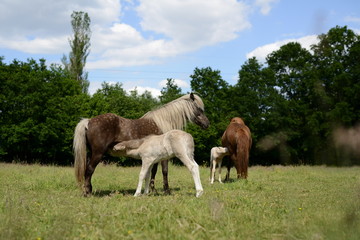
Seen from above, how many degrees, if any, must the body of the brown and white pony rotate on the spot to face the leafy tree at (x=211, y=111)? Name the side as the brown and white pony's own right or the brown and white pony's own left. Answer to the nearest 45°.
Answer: approximately 90° to the brown and white pony's own left

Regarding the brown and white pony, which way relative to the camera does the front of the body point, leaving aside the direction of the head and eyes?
to the viewer's right

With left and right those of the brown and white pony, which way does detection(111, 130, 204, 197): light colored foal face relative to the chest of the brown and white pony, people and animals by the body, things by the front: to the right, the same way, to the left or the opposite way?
the opposite way

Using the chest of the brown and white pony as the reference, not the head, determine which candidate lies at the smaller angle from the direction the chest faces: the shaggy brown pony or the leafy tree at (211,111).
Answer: the shaggy brown pony

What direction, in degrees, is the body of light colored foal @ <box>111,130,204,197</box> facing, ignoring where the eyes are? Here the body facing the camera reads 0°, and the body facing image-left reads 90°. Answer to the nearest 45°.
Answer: approximately 90°

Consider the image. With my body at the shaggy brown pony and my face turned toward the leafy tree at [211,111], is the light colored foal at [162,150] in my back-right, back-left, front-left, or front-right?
back-left

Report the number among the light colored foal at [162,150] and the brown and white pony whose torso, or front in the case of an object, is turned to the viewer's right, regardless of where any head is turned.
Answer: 1

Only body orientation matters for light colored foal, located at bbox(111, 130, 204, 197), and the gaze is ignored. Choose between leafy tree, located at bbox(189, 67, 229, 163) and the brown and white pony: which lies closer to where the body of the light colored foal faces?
the brown and white pony

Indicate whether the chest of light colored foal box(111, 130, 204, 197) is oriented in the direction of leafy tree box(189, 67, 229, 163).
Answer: no
